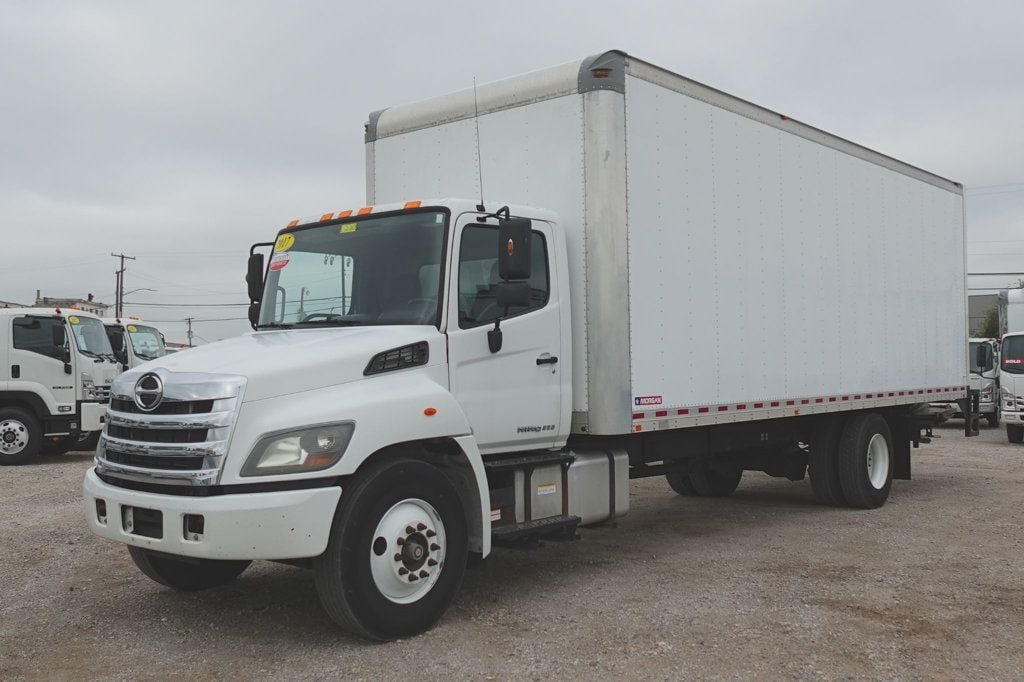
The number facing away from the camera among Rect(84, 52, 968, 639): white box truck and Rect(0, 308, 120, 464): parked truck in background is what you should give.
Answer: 0

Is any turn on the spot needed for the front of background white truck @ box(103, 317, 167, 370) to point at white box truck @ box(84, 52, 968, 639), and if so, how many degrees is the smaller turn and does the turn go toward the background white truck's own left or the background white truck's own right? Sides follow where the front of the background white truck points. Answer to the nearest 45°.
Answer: approximately 45° to the background white truck's own right

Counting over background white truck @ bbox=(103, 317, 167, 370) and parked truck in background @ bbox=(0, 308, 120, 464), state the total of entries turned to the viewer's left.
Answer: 0

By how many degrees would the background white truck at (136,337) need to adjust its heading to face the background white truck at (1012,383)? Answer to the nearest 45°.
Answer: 0° — it already faces it

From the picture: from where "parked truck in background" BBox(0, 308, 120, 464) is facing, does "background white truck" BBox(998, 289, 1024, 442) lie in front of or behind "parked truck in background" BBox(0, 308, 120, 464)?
in front

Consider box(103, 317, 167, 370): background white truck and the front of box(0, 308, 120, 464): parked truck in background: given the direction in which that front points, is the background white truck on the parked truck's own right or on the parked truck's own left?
on the parked truck's own left

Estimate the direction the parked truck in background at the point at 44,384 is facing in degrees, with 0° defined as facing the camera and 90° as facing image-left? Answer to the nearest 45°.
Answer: approximately 315°

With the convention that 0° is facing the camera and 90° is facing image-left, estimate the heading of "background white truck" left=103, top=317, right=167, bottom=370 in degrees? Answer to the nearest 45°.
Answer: approximately 315°

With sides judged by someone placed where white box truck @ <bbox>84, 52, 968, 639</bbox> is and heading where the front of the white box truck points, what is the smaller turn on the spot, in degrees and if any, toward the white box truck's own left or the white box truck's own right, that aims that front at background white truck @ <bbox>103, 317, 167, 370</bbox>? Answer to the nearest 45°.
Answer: approximately 90° to the white box truck's own right
